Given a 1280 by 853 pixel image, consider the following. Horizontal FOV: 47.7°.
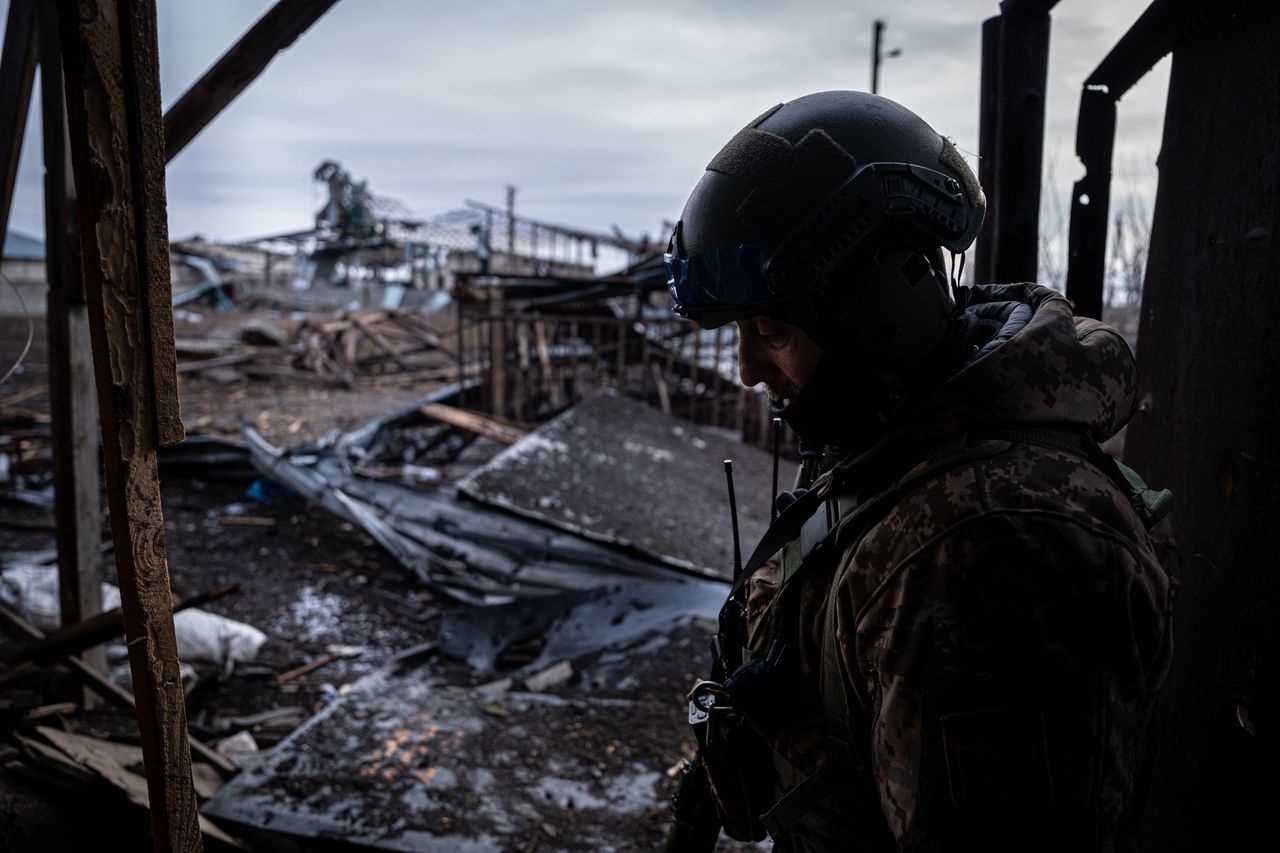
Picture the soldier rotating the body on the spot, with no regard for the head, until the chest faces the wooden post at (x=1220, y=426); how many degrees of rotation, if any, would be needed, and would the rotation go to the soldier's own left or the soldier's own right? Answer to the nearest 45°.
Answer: approximately 135° to the soldier's own right

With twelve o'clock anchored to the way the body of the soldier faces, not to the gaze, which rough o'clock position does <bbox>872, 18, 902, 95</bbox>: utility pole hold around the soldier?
The utility pole is roughly at 3 o'clock from the soldier.

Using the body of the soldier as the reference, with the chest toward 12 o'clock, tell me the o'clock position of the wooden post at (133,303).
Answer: The wooden post is roughly at 1 o'clock from the soldier.

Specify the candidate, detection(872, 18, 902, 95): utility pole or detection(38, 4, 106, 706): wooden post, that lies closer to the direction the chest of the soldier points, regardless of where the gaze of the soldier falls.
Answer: the wooden post

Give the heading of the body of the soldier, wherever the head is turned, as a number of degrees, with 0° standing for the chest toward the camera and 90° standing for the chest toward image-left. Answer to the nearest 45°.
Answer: approximately 90°

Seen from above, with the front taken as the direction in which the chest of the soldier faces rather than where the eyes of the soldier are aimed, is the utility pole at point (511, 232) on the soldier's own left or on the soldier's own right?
on the soldier's own right
